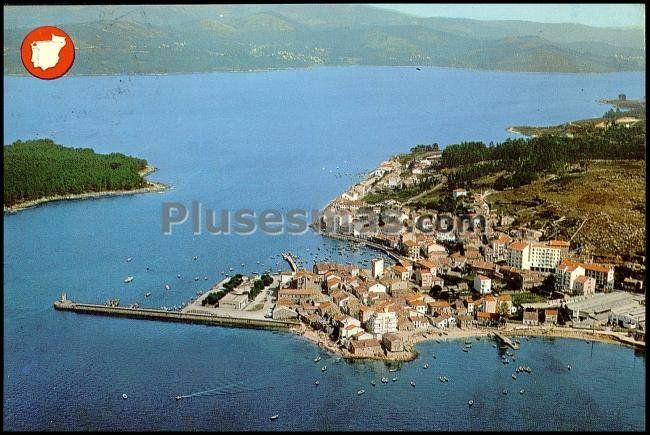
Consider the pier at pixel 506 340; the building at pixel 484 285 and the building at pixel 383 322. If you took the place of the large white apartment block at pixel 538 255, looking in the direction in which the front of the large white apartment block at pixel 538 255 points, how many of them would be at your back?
0

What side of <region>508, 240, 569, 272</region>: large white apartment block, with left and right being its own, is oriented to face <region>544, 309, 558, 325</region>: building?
front

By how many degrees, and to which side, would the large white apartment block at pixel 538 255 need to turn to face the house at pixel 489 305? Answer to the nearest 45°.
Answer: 0° — it already faces it

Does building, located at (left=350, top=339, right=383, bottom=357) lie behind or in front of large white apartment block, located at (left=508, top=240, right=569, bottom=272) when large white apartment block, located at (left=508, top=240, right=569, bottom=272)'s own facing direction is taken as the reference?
in front

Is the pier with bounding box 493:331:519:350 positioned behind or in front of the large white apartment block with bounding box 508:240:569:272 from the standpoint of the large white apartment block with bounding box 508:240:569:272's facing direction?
in front

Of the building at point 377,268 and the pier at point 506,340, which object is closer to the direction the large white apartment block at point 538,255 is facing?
the pier

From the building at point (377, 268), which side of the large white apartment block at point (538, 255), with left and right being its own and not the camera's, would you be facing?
right

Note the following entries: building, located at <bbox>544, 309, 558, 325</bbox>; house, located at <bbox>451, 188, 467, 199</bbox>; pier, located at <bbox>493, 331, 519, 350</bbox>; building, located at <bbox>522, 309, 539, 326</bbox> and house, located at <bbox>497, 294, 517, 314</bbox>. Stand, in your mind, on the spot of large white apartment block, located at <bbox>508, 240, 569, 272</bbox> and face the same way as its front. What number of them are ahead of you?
4

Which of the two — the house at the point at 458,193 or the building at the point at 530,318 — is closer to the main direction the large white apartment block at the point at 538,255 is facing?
the building

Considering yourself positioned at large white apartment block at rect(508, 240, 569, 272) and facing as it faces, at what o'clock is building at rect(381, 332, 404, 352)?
The building is roughly at 1 o'clock from the large white apartment block.

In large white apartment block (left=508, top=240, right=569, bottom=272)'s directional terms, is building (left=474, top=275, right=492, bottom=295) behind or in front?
in front

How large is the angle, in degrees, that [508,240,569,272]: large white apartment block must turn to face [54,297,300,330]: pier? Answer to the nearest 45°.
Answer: approximately 45° to its right

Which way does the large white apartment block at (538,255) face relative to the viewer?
toward the camera

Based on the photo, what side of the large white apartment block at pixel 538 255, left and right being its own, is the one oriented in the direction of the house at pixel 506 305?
front

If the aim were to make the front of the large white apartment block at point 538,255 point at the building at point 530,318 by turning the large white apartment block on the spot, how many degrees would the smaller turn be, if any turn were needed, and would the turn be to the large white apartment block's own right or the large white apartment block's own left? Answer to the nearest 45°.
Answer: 0° — it already faces it
